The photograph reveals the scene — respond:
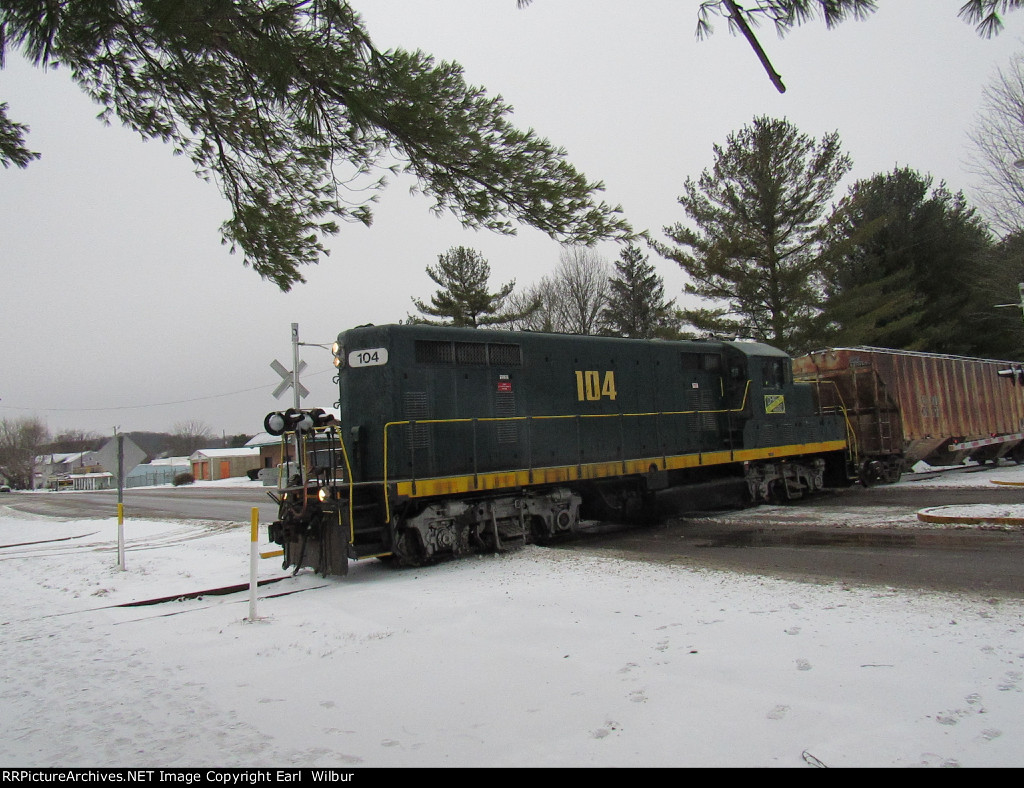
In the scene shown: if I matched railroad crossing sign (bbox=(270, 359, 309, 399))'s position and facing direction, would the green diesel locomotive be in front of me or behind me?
behind
